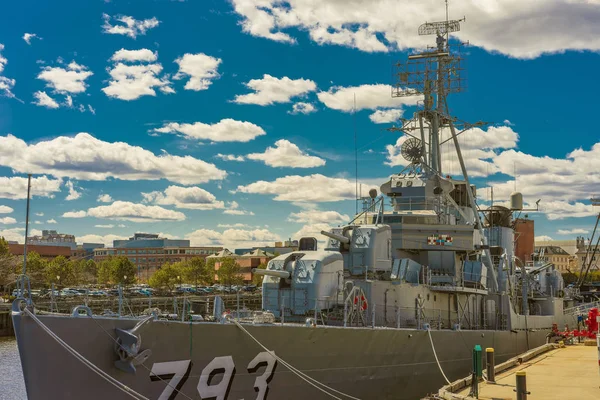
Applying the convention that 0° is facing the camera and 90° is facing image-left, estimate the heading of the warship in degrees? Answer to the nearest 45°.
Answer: approximately 45°
